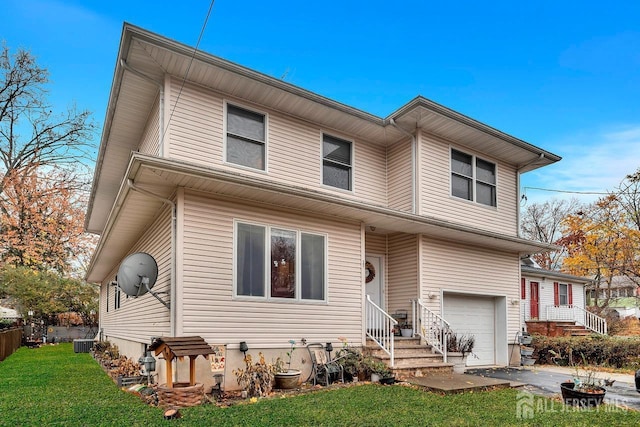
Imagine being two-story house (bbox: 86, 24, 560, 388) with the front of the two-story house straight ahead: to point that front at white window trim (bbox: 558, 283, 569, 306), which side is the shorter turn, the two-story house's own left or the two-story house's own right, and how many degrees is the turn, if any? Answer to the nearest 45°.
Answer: approximately 90° to the two-story house's own left

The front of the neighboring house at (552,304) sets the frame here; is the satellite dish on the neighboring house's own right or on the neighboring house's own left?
on the neighboring house's own right

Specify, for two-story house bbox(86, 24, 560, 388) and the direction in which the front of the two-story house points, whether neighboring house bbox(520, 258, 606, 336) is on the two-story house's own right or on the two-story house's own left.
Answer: on the two-story house's own left

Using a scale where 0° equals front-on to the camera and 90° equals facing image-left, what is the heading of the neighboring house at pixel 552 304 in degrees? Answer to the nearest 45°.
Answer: approximately 315°

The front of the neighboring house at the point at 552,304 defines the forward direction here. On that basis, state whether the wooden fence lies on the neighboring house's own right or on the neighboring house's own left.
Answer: on the neighboring house's own right

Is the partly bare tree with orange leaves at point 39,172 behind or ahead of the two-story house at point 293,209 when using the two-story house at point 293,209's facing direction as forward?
behind

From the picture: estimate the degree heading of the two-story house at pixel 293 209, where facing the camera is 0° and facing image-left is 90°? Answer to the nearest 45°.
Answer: approximately 315°

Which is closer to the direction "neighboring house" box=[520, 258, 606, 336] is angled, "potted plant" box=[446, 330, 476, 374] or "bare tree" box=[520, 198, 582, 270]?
the potted plant
